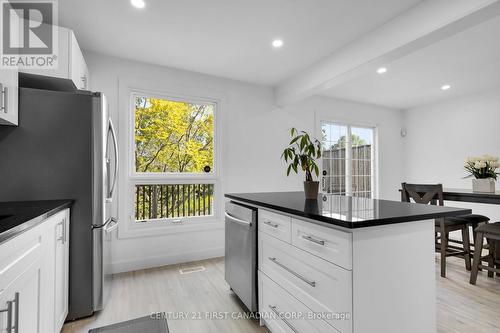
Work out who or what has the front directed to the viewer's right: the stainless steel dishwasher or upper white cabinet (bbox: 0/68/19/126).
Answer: the upper white cabinet

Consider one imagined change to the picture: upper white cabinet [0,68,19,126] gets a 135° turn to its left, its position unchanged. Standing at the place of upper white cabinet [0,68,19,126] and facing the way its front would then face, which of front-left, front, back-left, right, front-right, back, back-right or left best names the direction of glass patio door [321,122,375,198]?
back-right

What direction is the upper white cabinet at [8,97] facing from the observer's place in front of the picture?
facing to the right of the viewer

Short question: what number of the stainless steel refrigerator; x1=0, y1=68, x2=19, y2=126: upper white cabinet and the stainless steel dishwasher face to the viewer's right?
2

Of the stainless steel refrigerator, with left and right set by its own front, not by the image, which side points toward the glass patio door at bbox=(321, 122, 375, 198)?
front

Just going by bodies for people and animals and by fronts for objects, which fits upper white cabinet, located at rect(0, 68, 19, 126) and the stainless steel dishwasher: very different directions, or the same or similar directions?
very different directions

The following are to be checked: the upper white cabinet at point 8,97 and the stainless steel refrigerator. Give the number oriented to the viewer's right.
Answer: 2

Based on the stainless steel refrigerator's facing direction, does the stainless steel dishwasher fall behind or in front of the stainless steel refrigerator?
in front

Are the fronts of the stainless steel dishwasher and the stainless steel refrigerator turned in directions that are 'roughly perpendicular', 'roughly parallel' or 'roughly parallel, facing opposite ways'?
roughly parallel, facing opposite ways

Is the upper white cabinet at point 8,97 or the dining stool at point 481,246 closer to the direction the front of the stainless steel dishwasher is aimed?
the upper white cabinet

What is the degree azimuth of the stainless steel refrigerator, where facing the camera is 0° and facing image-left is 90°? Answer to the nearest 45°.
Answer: approximately 270°

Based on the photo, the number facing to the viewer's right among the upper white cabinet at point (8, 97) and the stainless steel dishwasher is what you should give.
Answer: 1
